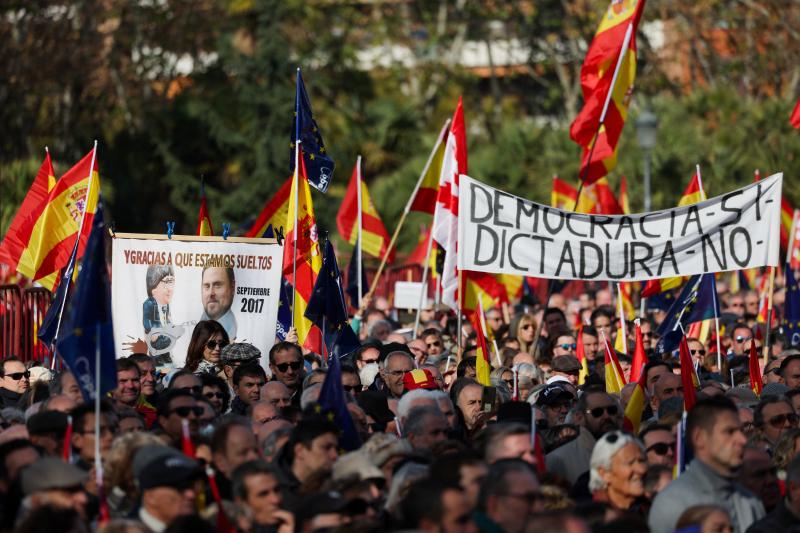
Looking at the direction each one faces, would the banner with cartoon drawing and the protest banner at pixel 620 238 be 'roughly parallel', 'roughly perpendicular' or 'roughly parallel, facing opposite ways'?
roughly parallel

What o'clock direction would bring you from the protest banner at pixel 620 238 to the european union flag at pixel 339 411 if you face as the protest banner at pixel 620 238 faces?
The european union flag is roughly at 1 o'clock from the protest banner.

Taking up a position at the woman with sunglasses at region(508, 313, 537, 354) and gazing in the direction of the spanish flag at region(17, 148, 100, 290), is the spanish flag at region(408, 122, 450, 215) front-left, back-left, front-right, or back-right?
front-right

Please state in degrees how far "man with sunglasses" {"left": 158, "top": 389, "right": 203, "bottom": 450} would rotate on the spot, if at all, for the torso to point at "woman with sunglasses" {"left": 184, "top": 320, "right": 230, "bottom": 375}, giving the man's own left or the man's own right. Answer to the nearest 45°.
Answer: approximately 135° to the man's own left

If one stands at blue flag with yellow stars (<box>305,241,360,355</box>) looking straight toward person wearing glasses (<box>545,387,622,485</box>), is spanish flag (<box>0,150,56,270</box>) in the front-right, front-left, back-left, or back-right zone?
back-right

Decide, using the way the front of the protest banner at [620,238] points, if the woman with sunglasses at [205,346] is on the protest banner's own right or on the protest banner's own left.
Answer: on the protest banner's own right

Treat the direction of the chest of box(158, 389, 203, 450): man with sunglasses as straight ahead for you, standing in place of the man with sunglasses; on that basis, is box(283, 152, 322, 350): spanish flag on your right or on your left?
on your left

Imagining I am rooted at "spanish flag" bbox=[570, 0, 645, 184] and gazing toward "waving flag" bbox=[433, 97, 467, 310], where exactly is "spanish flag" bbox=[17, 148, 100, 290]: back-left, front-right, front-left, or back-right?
front-left
